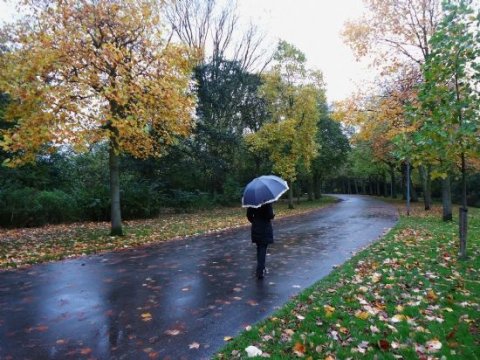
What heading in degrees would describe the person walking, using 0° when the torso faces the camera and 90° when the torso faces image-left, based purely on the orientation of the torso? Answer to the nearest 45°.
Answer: approximately 180°

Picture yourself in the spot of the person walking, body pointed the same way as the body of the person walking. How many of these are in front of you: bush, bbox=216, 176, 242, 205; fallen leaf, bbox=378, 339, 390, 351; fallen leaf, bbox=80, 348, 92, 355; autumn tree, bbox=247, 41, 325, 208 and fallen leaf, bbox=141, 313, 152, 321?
2

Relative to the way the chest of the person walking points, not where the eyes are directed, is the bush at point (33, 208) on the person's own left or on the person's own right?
on the person's own left

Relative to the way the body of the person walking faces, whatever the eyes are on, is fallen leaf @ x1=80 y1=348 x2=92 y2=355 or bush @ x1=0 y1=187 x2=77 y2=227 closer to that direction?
the bush

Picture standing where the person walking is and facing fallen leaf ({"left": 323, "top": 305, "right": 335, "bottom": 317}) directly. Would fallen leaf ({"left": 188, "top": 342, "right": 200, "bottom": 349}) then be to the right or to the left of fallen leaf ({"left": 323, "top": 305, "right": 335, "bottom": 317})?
right

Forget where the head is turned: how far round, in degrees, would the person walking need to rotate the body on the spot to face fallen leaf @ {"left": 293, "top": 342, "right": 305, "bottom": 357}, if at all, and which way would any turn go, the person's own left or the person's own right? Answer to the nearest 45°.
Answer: approximately 180°

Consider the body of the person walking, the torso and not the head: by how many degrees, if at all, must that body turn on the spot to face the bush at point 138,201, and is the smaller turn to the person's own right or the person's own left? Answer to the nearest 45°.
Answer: approximately 45° to the person's own left

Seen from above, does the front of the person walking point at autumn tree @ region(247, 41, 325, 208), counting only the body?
yes

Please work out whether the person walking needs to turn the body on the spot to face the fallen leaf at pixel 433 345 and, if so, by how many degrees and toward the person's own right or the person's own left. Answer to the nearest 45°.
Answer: approximately 135° to the person's own right

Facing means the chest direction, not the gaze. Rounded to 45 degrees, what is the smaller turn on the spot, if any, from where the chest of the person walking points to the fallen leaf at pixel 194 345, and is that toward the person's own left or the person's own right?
approximately 180°

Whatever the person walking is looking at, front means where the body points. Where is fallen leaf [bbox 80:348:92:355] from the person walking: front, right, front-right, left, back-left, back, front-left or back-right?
back-left

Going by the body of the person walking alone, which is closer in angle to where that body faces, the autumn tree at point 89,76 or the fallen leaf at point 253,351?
the autumn tree

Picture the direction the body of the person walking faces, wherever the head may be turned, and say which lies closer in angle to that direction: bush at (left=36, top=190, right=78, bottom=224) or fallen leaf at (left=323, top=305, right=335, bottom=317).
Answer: the bush

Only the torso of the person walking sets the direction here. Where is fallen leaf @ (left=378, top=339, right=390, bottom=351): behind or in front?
behind

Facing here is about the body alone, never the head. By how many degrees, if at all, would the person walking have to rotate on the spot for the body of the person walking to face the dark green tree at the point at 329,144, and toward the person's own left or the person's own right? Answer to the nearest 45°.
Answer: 0° — they already face it

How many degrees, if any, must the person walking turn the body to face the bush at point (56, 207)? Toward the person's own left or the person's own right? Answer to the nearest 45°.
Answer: approximately 45° to the person's own left

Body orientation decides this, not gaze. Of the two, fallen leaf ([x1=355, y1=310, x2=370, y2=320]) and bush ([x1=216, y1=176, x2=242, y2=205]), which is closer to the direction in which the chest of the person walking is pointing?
the bush

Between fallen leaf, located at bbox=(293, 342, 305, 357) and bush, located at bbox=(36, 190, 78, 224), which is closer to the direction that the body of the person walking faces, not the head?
the bush
